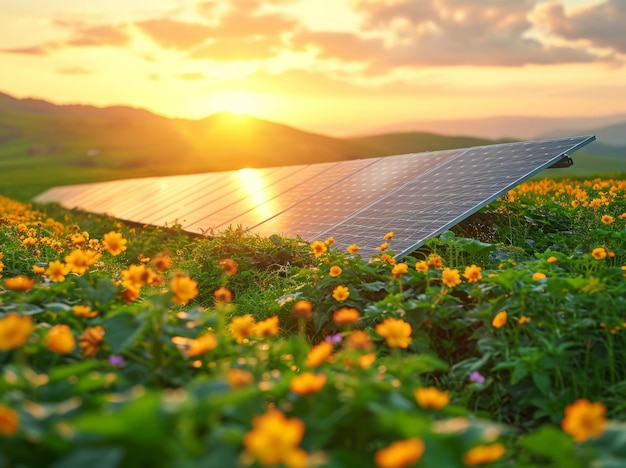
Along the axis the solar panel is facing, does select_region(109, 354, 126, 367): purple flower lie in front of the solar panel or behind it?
in front

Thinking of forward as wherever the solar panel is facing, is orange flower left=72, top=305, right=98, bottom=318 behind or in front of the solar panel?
in front

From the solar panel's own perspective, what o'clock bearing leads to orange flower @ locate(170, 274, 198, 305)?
The orange flower is roughly at 11 o'clock from the solar panel.

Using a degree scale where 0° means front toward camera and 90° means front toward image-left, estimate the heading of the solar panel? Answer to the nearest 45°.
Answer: approximately 45°

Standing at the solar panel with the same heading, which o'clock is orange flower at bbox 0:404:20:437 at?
The orange flower is roughly at 11 o'clock from the solar panel.

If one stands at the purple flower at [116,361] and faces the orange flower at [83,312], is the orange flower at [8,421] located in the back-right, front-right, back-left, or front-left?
back-left

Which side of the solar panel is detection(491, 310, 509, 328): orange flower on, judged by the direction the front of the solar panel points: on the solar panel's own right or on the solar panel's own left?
on the solar panel's own left

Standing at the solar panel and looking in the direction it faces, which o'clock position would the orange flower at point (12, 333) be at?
The orange flower is roughly at 11 o'clock from the solar panel.

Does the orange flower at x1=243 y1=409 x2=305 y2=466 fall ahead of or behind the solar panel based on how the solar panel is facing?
ahead
